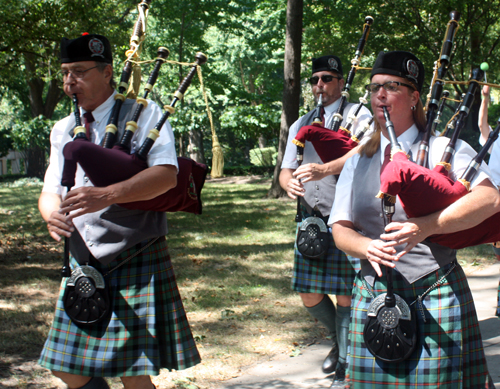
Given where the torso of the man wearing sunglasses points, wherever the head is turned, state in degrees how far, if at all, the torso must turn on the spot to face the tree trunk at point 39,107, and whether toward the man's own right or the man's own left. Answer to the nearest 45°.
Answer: approximately 90° to the man's own right

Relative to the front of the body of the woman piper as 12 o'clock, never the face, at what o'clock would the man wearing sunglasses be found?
The man wearing sunglasses is roughly at 4 o'clock from the woman piper.

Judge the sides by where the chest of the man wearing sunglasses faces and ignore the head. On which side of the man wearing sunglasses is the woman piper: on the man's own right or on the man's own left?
on the man's own left

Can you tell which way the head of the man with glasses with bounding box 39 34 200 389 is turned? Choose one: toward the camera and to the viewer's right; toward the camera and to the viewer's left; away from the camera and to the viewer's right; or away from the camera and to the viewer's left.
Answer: toward the camera and to the viewer's left

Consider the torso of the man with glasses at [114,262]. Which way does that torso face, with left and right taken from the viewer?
facing the viewer and to the left of the viewer

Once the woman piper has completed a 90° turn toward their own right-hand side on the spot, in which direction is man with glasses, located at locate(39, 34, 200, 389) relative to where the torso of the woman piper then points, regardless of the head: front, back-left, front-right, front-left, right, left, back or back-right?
front-left

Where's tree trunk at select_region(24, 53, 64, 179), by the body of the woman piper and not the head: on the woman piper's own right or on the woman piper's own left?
on the woman piper's own right

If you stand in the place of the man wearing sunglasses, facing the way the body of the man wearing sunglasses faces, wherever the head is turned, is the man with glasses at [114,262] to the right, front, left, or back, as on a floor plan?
front

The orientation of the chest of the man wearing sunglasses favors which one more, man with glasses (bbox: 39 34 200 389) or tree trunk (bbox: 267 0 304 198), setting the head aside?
the man with glasses

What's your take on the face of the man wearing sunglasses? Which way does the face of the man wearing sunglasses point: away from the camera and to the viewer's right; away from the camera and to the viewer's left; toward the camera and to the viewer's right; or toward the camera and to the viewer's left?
toward the camera and to the viewer's left
